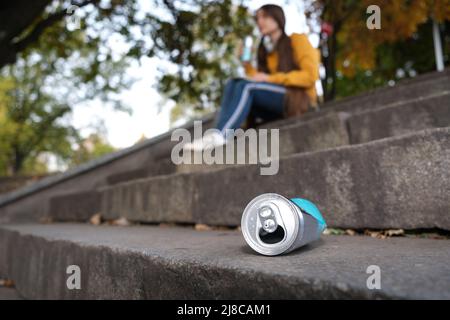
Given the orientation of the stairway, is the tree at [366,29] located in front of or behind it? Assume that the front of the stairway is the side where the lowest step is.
behind
